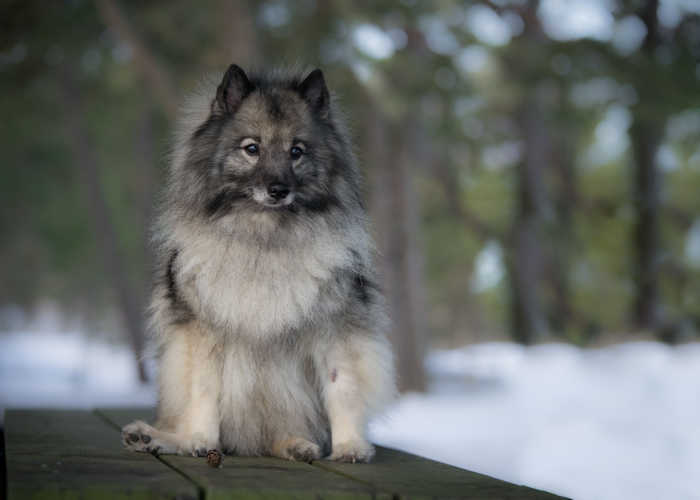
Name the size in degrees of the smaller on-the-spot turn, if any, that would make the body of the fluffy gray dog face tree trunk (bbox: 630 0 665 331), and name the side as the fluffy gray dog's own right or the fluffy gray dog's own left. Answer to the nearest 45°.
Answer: approximately 135° to the fluffy gray dog's own left

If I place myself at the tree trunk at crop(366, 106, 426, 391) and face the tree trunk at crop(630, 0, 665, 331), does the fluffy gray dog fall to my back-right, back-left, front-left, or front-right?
back-right

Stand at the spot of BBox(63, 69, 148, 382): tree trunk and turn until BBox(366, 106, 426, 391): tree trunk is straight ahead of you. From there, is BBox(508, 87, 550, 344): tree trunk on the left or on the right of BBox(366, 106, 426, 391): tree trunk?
left

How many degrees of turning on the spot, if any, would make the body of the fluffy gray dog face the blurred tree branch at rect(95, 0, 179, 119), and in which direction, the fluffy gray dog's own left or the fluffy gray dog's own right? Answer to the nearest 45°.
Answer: approximately 180°

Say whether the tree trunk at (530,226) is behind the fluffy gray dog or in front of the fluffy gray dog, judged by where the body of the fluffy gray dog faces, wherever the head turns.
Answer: behind

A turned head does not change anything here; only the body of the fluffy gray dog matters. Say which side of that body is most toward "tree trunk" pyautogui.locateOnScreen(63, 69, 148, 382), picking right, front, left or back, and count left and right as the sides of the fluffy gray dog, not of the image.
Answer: back

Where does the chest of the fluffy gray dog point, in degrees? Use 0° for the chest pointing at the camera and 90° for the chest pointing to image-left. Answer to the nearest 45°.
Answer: approximately 0°

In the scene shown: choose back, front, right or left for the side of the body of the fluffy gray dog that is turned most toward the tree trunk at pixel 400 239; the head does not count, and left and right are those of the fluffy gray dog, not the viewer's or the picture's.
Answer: back
